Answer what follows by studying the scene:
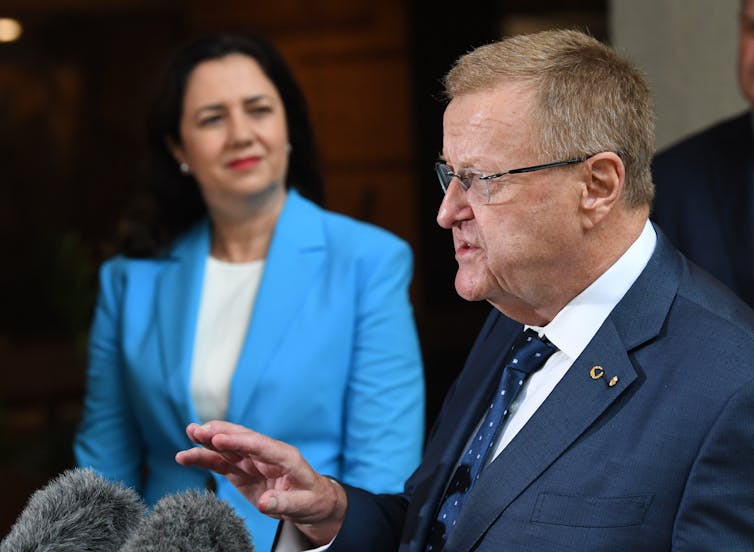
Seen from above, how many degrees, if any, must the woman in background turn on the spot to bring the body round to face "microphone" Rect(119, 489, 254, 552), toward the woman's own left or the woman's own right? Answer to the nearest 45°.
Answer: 0° — they already face it

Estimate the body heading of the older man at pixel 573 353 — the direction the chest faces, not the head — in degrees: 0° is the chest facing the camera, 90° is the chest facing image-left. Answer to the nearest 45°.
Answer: approximately 45°

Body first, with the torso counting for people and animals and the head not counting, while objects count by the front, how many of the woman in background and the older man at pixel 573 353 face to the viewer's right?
0

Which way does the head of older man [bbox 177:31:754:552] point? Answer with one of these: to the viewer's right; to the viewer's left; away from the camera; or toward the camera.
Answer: to the viewer's left

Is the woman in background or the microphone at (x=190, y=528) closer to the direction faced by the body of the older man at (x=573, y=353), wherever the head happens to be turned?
the microphone

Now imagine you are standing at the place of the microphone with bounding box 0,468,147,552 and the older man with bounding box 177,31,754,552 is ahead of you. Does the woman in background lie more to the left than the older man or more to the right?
left

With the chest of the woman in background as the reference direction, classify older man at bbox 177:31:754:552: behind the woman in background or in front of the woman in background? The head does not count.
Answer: in front

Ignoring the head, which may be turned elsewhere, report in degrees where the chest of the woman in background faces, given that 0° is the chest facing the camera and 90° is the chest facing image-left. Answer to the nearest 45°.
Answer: approximately 0°

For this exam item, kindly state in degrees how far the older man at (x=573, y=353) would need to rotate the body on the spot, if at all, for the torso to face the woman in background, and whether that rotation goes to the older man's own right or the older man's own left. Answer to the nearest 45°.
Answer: approximately 90° to the older man's own right

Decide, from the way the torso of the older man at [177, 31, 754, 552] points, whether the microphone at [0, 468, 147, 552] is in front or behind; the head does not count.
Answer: in front

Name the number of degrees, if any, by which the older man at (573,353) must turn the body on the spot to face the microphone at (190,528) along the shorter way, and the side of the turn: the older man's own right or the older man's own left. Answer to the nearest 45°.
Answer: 0° — they already face it
